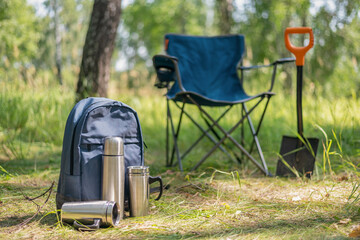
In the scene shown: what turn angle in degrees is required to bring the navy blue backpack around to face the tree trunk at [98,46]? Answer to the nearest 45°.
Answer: approximately 135° to its left

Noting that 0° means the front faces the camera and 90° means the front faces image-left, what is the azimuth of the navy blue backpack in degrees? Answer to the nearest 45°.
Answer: approximately 315°

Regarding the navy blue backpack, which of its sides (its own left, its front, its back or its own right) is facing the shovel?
left

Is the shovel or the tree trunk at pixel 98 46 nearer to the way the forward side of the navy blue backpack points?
the shovel
